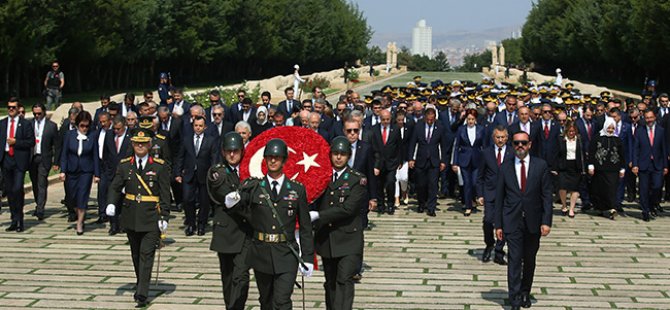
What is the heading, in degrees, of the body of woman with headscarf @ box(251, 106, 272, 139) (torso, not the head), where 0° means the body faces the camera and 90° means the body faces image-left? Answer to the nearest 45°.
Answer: approximately 0°

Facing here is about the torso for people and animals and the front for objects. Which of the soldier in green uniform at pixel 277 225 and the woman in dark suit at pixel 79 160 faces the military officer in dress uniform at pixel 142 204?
the woman in dark suit

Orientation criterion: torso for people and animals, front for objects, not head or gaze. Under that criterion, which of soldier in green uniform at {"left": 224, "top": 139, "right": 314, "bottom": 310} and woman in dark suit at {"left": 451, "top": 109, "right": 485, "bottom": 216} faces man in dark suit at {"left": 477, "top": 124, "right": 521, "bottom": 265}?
the woman in dark suit

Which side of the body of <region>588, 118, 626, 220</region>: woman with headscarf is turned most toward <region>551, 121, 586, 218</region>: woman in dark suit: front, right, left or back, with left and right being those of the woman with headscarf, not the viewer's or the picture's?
right

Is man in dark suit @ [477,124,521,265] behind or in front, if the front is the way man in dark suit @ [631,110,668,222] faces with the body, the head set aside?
in front

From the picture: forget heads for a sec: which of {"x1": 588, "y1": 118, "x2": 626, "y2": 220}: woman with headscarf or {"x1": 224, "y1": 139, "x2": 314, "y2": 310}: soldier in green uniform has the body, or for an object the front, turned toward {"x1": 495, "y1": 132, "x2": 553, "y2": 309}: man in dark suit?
the woman with headscarf

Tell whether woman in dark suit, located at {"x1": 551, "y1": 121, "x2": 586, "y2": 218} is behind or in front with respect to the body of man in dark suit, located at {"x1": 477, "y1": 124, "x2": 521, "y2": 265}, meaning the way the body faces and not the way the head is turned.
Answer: behind

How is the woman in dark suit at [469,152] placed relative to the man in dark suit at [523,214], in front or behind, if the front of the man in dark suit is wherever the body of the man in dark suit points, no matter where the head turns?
behind

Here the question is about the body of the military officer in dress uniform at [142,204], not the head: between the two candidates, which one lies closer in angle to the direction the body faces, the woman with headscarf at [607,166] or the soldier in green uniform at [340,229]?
the soldier in green uniform

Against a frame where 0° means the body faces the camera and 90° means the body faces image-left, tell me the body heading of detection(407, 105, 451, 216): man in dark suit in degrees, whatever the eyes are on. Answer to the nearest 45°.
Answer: approximately 0°

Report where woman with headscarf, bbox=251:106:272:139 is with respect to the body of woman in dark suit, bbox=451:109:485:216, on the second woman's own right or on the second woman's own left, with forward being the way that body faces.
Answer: on the second woman's own right
